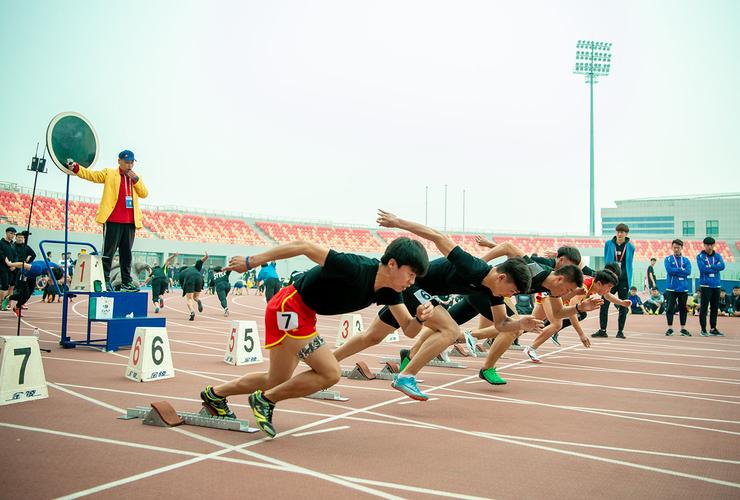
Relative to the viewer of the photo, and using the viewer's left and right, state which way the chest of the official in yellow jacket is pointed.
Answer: facing the viewer and to the right of the viewer

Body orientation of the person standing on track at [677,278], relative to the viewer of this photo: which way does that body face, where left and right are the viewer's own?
facing the viewer

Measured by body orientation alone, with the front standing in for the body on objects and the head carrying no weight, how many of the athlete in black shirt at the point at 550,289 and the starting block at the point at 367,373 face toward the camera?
0

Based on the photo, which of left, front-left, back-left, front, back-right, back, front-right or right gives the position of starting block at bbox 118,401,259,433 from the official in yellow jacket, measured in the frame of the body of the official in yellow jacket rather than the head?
front-right

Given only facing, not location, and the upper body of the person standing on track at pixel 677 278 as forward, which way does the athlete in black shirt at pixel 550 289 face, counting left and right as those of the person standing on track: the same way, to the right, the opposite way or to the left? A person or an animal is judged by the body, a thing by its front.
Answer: to the left

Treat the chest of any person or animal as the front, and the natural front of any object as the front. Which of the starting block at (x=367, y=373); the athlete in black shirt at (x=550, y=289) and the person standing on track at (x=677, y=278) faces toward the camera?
the person standing on track

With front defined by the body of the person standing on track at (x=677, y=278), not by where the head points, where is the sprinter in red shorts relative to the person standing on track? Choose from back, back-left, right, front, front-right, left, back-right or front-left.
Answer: front

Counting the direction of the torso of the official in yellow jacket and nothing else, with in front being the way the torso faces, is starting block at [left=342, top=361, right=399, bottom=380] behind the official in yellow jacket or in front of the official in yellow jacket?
in front

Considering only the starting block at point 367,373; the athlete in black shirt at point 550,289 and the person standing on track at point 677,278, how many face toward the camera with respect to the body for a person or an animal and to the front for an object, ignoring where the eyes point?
1

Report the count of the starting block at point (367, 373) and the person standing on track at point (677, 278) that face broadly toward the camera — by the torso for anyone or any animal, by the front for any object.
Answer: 1

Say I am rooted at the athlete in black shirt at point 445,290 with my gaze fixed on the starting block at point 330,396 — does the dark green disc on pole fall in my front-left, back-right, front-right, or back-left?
front-right

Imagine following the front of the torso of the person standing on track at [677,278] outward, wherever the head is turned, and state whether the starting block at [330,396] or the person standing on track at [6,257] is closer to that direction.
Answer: the starting block

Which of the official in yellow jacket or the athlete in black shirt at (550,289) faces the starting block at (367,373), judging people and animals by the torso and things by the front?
the official in yellow jacket

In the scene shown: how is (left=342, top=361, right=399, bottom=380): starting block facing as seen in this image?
to the viewer's right

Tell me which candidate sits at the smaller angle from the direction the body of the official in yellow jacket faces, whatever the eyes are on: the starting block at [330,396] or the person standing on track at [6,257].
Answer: the starting block
